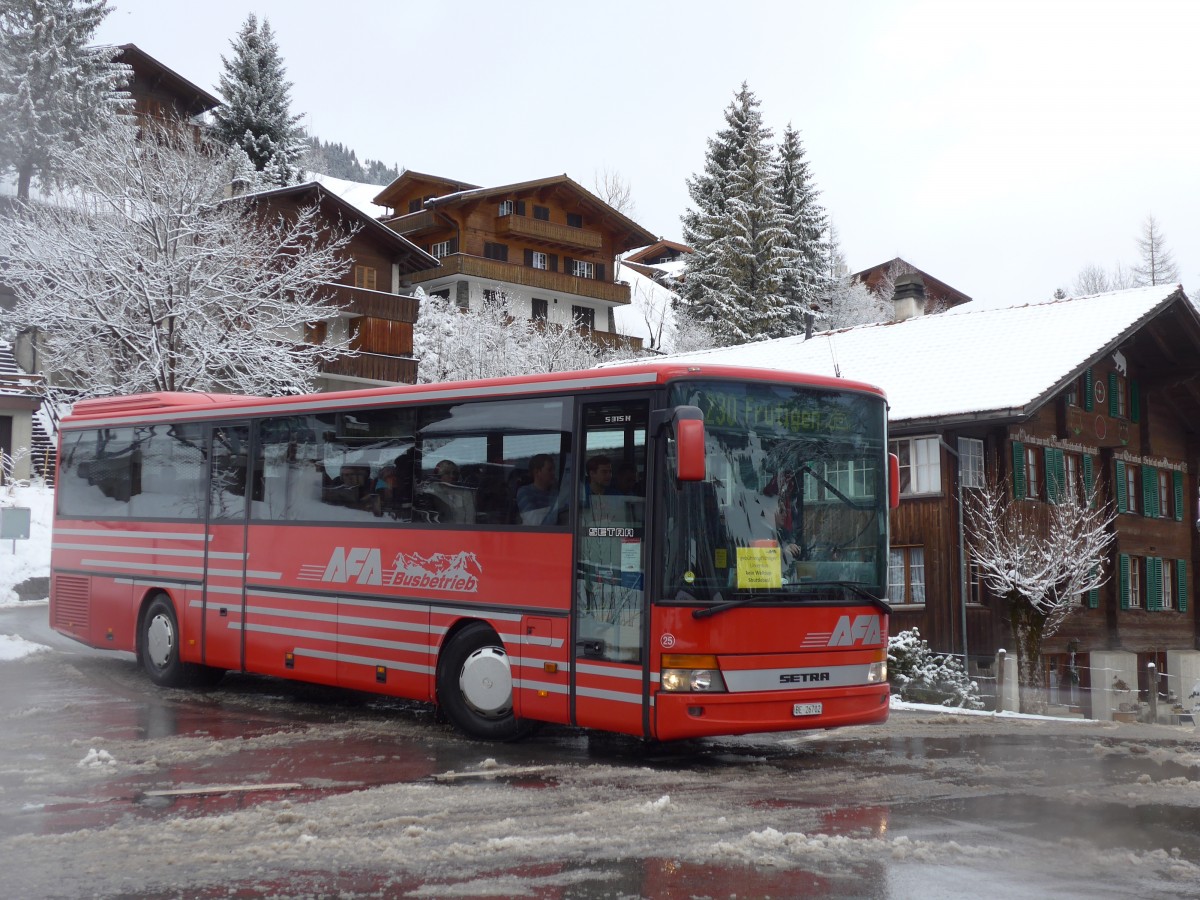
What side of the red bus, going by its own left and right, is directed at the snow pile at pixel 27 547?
back

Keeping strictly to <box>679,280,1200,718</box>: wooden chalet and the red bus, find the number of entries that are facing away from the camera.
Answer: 0

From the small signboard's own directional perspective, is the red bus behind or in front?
in front

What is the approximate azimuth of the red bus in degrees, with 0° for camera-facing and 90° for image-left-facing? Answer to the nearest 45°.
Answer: approximately 315°

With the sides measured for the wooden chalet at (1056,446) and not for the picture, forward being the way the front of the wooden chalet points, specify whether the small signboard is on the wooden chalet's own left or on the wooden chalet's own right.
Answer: on the wooden chalet's own right

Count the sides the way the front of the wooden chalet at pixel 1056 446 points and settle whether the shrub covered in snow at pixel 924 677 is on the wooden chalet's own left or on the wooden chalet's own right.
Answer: on the wooden chalet's own right

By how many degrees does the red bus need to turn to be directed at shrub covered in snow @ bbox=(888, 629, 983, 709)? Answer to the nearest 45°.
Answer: approximately 90° to its left
